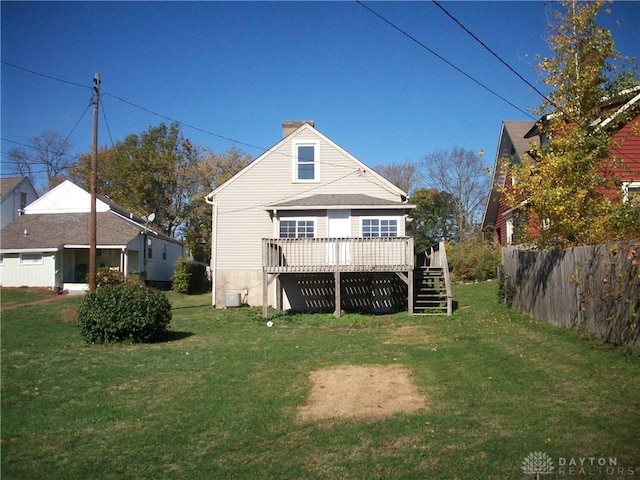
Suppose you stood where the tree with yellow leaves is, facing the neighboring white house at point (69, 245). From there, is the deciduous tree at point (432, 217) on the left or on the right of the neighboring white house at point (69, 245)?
right

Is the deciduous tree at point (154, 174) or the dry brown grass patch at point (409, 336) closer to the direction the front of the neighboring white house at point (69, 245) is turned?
the dry brown grass patch

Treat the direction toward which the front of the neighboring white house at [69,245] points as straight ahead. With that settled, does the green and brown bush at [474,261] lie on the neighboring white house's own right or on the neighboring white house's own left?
on the neighboring white house's own left

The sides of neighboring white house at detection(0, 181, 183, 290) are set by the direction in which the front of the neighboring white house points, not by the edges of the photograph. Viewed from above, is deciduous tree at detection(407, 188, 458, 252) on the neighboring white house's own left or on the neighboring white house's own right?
on the neighboring white house's own left
